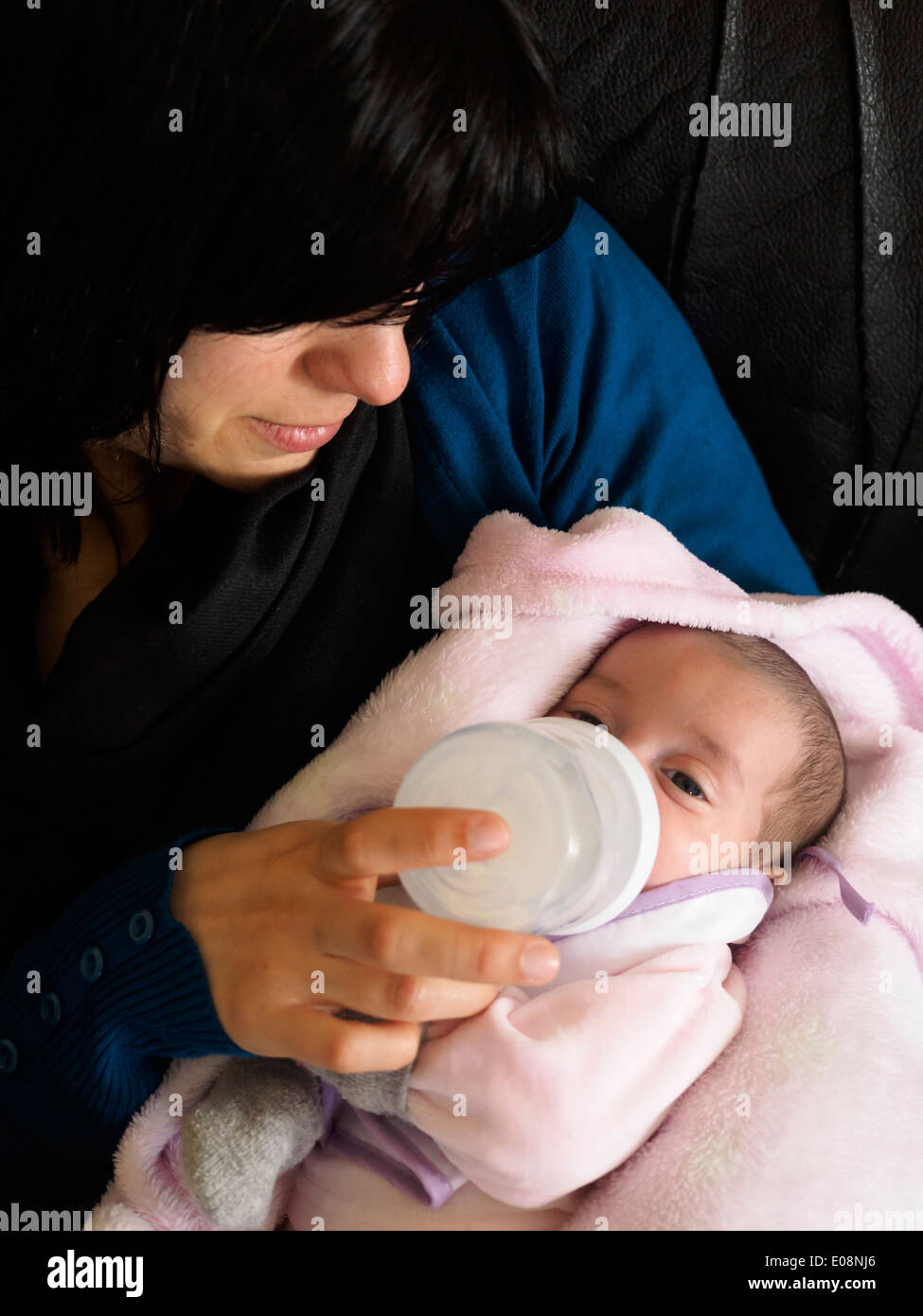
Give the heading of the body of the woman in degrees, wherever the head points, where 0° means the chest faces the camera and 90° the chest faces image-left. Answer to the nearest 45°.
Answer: approximately 315°

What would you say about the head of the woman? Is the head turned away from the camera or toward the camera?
toward the camera
